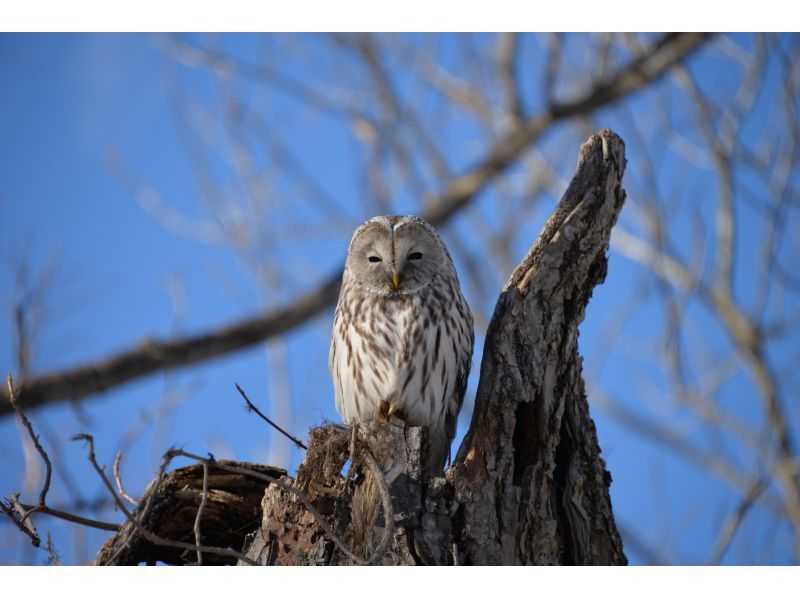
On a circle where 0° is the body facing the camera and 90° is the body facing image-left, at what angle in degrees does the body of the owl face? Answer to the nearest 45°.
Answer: approximately 0°

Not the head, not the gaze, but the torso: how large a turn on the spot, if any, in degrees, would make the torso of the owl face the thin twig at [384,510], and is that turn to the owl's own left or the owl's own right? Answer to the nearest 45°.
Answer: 0° — it already faces it

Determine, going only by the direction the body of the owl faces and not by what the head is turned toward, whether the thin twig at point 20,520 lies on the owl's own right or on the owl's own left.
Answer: on the owl's own right

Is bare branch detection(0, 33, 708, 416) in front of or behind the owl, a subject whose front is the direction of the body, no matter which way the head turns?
behind
